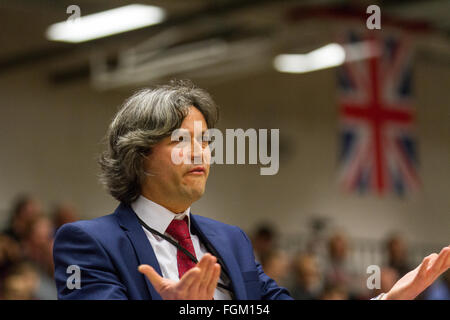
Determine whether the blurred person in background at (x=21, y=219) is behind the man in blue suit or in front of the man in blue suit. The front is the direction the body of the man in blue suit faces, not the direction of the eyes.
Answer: behind

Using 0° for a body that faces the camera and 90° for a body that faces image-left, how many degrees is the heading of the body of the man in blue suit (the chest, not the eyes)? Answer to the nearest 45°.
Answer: approximately 315°

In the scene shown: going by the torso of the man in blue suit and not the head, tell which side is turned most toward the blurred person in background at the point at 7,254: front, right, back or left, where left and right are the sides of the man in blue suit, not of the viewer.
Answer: back

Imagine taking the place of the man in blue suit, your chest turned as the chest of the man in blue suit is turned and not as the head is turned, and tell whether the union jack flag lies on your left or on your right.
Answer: on your left

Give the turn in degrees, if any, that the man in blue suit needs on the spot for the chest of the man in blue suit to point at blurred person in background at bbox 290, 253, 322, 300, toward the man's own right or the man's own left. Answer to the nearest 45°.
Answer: approximately 135° to the man's own left

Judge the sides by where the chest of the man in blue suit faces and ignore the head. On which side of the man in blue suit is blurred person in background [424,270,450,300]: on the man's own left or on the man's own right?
on the man's own left

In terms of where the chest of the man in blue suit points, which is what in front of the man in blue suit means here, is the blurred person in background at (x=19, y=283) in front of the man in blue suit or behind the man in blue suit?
behind

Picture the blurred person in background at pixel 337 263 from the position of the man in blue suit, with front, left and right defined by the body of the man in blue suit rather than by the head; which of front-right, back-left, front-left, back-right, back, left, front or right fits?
back-left

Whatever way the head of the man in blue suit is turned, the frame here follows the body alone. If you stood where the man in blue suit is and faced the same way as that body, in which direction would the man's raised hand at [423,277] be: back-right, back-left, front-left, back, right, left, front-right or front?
front-left

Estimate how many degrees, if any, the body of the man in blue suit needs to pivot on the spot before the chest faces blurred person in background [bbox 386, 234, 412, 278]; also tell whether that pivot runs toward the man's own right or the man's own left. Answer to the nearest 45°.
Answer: approximately 135° to the man's own left

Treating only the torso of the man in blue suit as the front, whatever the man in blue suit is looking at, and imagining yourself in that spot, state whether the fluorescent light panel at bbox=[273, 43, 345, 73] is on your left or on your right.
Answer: on your left
